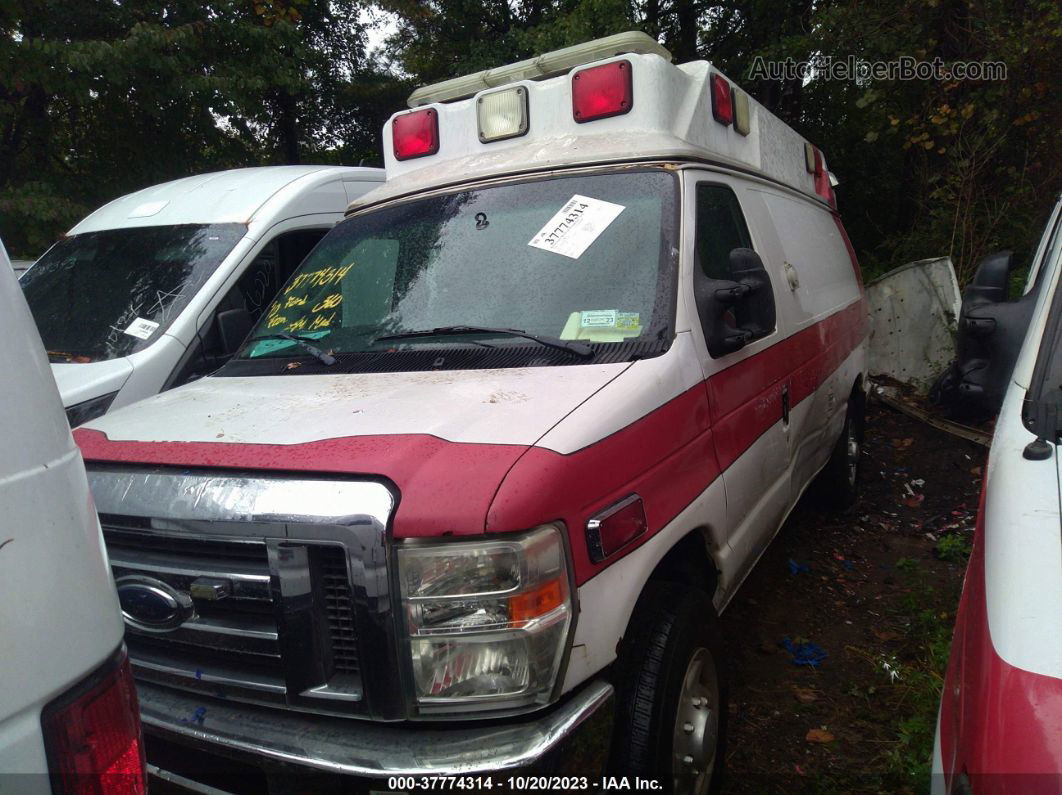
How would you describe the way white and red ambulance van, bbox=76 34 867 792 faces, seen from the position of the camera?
facing the viewer and to the left of the viewer

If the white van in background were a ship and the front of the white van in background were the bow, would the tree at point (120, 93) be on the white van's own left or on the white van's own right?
on the white van's own right

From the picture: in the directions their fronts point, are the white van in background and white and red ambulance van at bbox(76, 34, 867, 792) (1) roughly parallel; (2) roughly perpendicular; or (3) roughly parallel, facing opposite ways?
roughly parallel

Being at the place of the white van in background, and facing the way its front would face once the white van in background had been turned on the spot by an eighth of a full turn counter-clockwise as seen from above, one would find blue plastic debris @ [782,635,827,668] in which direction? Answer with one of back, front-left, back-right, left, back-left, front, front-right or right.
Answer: front-left

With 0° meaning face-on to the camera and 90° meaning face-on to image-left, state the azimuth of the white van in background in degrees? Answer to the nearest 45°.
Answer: approximately 45°

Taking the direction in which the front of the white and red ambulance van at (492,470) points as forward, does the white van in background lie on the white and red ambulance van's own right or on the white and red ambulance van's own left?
on the white and red ambulance van's own right

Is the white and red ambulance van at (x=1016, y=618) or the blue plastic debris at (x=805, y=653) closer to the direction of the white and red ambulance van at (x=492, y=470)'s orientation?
the white and red ambulance van

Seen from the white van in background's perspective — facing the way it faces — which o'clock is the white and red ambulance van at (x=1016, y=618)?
The white and red ambulance van is roughly at 10 o'clock from the white van in background.

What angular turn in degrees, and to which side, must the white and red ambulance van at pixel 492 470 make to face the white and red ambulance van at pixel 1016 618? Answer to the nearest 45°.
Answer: approximately 90° to its left

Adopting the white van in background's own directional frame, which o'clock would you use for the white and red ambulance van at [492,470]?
The white and red ambulance van is roughly at 10 o'clock from the white van in background.

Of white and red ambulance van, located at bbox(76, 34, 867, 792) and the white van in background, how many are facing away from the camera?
0
